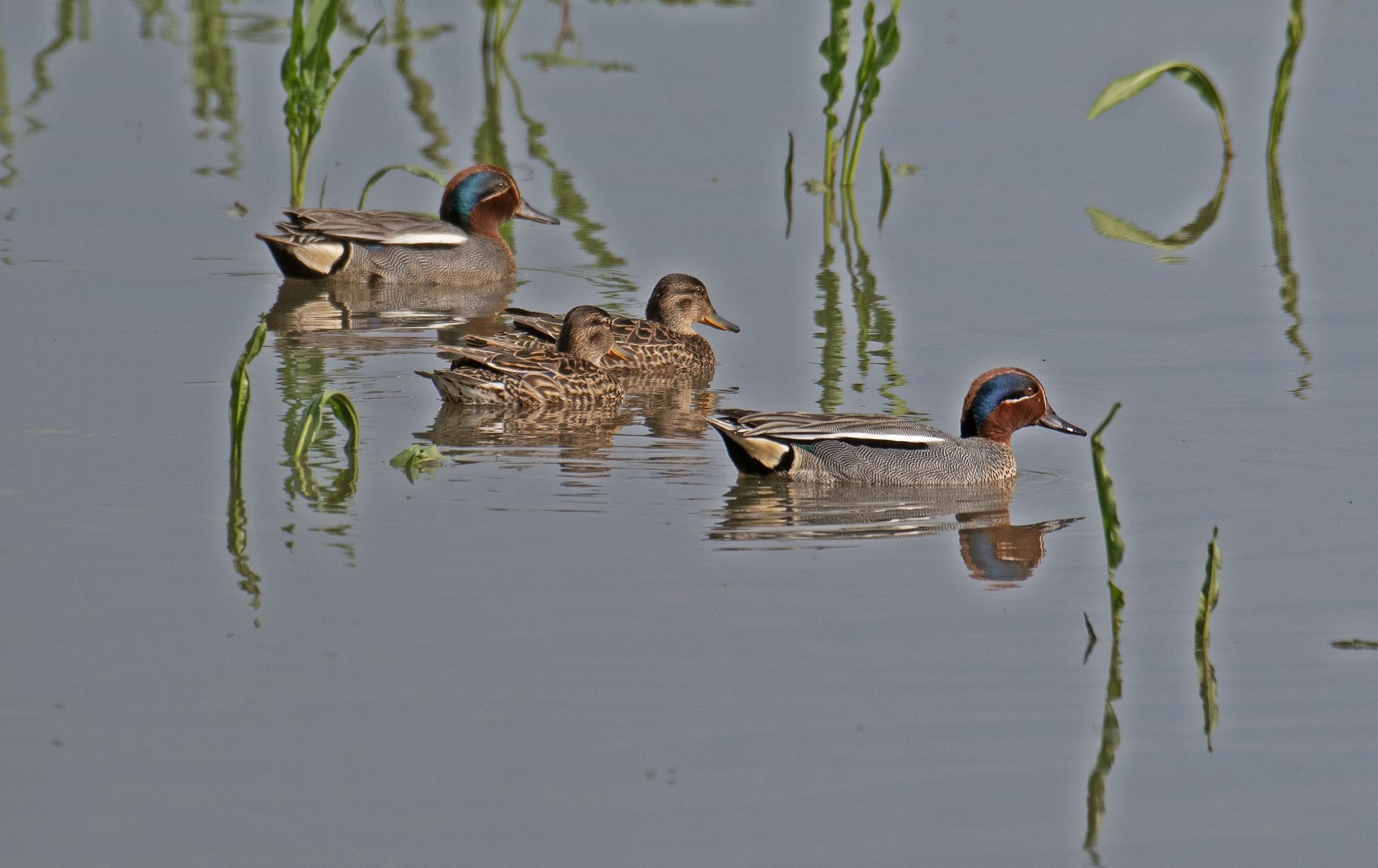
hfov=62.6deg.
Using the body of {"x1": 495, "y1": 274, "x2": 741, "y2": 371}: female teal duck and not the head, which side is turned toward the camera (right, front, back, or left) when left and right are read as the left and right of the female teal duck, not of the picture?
right

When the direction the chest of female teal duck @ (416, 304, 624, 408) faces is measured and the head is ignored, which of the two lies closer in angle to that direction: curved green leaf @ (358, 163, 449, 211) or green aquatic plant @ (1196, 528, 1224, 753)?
the green aquatic plant

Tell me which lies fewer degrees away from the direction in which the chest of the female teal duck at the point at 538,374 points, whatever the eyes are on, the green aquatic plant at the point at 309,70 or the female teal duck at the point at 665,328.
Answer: the female teal duck

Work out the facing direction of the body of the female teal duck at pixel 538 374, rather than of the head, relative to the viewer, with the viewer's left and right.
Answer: facing to the right of the viewer

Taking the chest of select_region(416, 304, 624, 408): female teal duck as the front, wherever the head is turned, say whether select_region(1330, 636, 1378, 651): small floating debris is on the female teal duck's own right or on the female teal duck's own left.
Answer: on the female teal duck's own right

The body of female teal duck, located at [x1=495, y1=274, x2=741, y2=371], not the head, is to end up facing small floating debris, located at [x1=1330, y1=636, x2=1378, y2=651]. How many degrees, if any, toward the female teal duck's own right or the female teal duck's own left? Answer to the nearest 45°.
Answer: approximately 45° to the female teal duck's own right

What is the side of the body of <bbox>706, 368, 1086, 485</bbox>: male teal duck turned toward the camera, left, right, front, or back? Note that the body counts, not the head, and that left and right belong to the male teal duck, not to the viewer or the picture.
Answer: right

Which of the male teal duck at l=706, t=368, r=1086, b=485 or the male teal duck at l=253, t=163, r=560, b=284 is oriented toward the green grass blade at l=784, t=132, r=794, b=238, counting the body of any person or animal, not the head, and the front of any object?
the male teal duck at l=253, t=163, r=560, b=284

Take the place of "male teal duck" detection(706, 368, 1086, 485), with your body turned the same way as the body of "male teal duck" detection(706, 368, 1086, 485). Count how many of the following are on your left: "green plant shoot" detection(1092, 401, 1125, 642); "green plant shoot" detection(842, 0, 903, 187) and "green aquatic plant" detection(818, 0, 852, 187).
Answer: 2

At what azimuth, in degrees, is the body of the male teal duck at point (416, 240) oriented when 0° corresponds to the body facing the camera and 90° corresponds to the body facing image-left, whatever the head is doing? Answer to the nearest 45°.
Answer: approximately 270°
